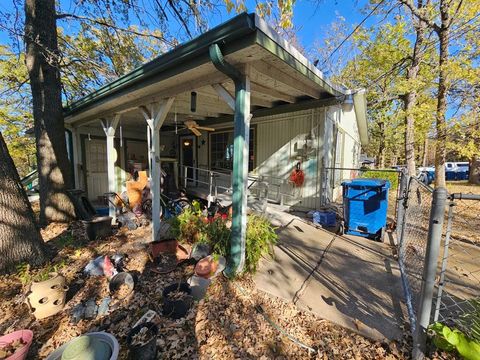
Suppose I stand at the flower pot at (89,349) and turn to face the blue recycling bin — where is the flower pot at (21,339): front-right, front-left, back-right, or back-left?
back-left

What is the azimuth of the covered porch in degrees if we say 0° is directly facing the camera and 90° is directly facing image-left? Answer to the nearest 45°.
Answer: approximately 45°

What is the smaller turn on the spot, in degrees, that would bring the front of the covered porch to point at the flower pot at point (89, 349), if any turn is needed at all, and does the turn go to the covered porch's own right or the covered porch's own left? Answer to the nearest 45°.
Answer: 0° — it already faces it

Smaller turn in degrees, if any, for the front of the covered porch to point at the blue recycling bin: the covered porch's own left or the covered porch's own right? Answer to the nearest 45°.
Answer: approximately 135° to the covered porch's own left
